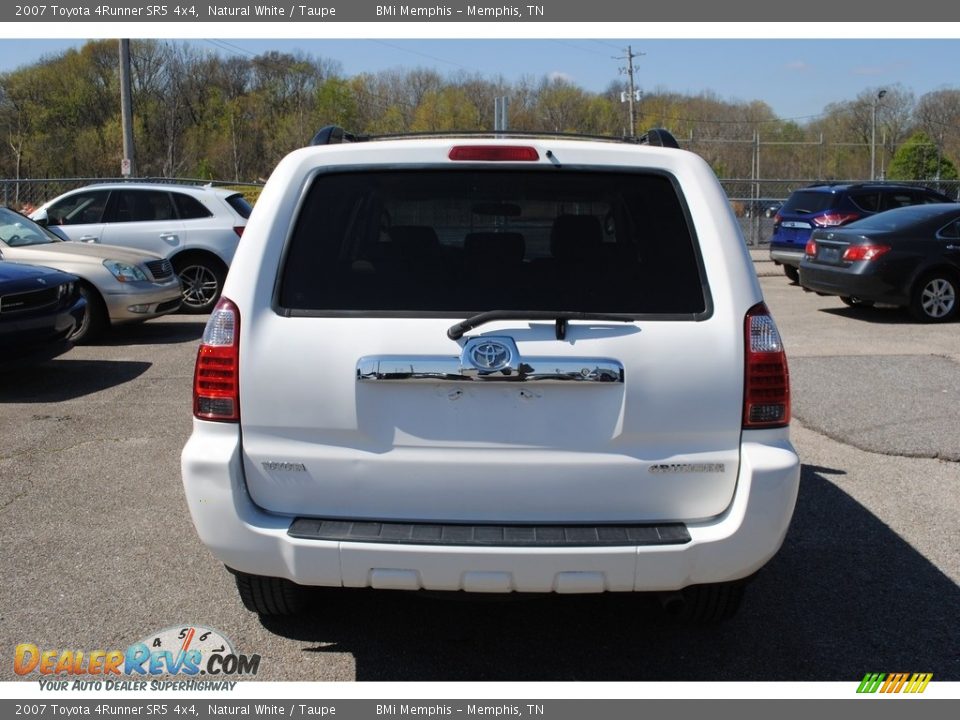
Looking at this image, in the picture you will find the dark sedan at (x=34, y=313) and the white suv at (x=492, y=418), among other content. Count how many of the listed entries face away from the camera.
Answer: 1

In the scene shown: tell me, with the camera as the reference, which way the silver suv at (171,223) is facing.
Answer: facing away from the viewer and to the left of the viewer

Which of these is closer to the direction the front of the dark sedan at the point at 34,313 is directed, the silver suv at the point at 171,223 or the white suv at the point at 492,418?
the white suv

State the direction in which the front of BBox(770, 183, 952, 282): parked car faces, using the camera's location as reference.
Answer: facing away from the viewer and to the right of the viewer

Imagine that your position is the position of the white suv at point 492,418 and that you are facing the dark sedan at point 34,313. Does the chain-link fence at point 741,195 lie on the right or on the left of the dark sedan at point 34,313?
right

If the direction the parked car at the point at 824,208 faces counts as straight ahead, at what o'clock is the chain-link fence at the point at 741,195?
The chain-link fence is roughly at 10 o'clock from the parked car.

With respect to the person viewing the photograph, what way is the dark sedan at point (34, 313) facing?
facing the viewer and to the right of the viewer

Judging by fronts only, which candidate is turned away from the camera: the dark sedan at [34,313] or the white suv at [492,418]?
the white suv

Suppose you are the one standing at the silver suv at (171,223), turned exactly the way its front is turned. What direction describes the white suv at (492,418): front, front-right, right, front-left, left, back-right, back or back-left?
back-left

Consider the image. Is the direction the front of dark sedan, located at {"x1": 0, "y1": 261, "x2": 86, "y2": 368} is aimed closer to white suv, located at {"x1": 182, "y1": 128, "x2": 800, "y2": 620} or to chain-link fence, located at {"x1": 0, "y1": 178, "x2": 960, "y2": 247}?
the white suv

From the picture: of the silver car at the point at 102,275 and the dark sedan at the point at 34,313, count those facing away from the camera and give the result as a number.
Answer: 0

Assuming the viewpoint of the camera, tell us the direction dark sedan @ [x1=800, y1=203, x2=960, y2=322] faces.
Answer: facing away from the viewer and to the right of the viewer

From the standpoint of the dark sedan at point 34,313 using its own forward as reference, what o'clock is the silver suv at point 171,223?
The silver suv is roughly at 8 o'clock from the dark sedan.

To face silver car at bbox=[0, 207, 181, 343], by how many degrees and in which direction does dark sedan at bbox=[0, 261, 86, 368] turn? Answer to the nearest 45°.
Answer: approximately 135° to its left

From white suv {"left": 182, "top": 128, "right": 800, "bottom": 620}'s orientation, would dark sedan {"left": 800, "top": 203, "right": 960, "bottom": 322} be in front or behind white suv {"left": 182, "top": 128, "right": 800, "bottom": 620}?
in front

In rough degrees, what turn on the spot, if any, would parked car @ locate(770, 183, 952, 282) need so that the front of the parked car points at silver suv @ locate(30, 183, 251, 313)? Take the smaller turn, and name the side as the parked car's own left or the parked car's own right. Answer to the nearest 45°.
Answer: approximately 180°

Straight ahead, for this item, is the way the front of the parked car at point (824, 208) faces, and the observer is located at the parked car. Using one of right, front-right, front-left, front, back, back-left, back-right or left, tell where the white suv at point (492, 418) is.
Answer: back-right

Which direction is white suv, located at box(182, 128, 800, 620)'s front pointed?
away from the camera
